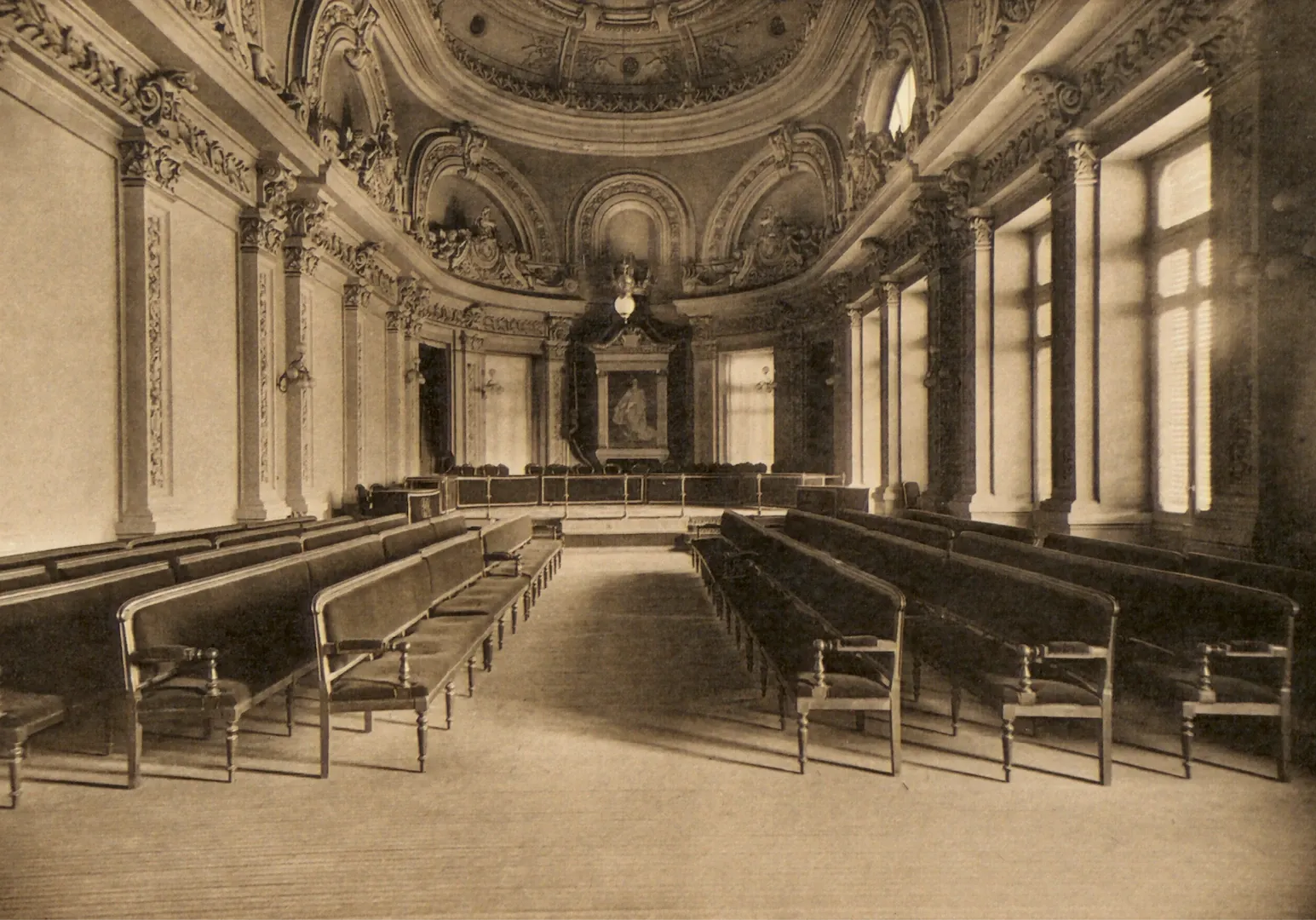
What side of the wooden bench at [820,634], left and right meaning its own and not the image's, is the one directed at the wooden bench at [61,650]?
front

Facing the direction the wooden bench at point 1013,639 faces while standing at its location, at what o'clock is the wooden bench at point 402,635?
the wooden bench at point 402,635 is roughly at 1 o'clock from the wooden bench at point 1013,639.

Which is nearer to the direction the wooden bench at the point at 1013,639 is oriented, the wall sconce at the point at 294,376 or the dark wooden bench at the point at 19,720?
the dark wooden bench

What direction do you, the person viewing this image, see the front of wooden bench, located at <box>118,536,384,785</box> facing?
facing the viewer and to the right of the viewer

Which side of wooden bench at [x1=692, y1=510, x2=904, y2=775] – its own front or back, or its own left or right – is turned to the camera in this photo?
left

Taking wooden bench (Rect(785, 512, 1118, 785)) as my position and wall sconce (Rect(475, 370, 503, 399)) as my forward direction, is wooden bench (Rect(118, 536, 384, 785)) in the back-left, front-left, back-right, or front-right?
front-left

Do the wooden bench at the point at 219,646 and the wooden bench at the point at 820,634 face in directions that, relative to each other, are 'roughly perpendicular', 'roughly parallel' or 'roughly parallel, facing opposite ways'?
roughly parallel, facing opposite ways

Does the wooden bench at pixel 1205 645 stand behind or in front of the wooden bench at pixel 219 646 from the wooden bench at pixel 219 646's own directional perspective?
in front

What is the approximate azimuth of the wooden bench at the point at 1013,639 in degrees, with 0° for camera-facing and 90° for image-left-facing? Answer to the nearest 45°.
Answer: approximately 45°
